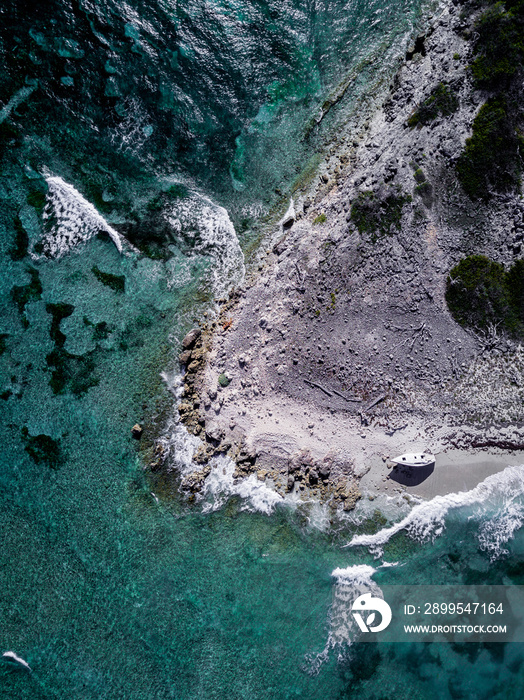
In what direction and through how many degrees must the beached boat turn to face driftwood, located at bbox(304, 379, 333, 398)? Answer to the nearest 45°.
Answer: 0° — it already faces it

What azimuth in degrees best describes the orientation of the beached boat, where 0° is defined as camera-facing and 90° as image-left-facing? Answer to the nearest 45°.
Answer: approximately 90°
